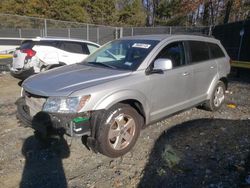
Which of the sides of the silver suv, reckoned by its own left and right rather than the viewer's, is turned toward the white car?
right

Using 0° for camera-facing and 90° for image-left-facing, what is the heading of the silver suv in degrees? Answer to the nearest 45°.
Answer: approximately 45°

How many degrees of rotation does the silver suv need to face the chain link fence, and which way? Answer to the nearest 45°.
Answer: approximately 135° to its right

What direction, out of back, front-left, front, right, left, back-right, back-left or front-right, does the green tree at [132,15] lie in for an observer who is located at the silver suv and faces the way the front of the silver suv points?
back-right
